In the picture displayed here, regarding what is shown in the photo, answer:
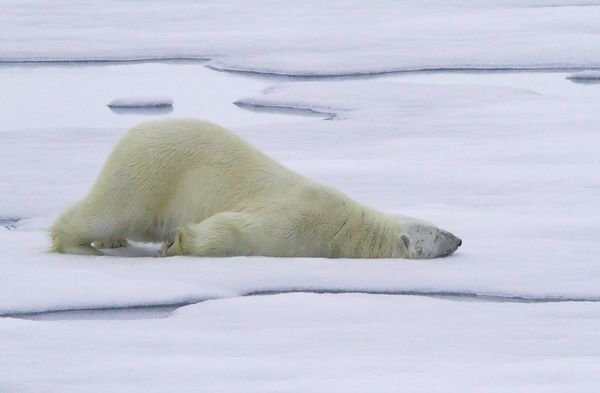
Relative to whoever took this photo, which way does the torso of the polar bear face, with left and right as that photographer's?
facing to the right of the viewer

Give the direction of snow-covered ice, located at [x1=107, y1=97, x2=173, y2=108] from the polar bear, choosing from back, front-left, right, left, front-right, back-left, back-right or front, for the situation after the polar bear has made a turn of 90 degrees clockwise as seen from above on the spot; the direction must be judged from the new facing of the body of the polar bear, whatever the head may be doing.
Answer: back
